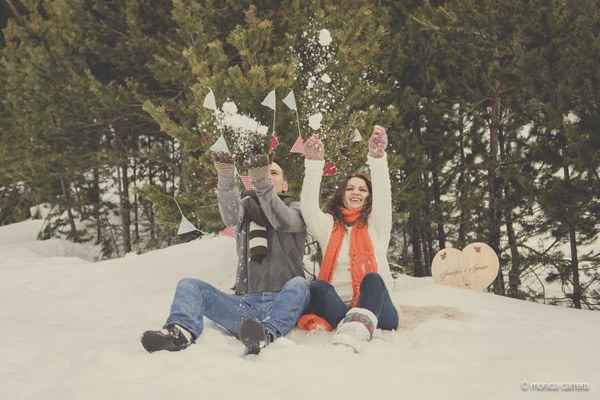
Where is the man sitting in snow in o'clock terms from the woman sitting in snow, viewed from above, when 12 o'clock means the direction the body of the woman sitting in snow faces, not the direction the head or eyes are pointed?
The man sitting in snow is roughly at 2 o'clock from the woman sitting in snow.

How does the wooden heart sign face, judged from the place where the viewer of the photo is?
facing the viewer

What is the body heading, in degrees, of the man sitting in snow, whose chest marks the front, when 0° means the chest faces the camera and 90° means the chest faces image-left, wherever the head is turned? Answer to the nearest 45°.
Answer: approximately 45°

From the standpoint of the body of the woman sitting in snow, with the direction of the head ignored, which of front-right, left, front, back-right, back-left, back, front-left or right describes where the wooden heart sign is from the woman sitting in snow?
back-left

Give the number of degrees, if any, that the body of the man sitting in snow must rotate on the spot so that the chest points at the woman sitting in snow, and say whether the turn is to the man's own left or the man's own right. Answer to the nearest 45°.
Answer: approximately 135° to the man's own left

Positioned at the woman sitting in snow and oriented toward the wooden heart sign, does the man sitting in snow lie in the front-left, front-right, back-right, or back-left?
back-left

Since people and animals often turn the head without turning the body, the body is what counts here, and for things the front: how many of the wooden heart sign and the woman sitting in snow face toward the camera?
2

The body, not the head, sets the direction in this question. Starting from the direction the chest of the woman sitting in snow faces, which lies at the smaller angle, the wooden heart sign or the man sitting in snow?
the man sitting in snow

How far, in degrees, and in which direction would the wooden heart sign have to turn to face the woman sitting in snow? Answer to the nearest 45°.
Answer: approximately 45° to its right

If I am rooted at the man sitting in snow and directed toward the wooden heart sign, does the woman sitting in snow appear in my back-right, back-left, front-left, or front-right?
front-right
